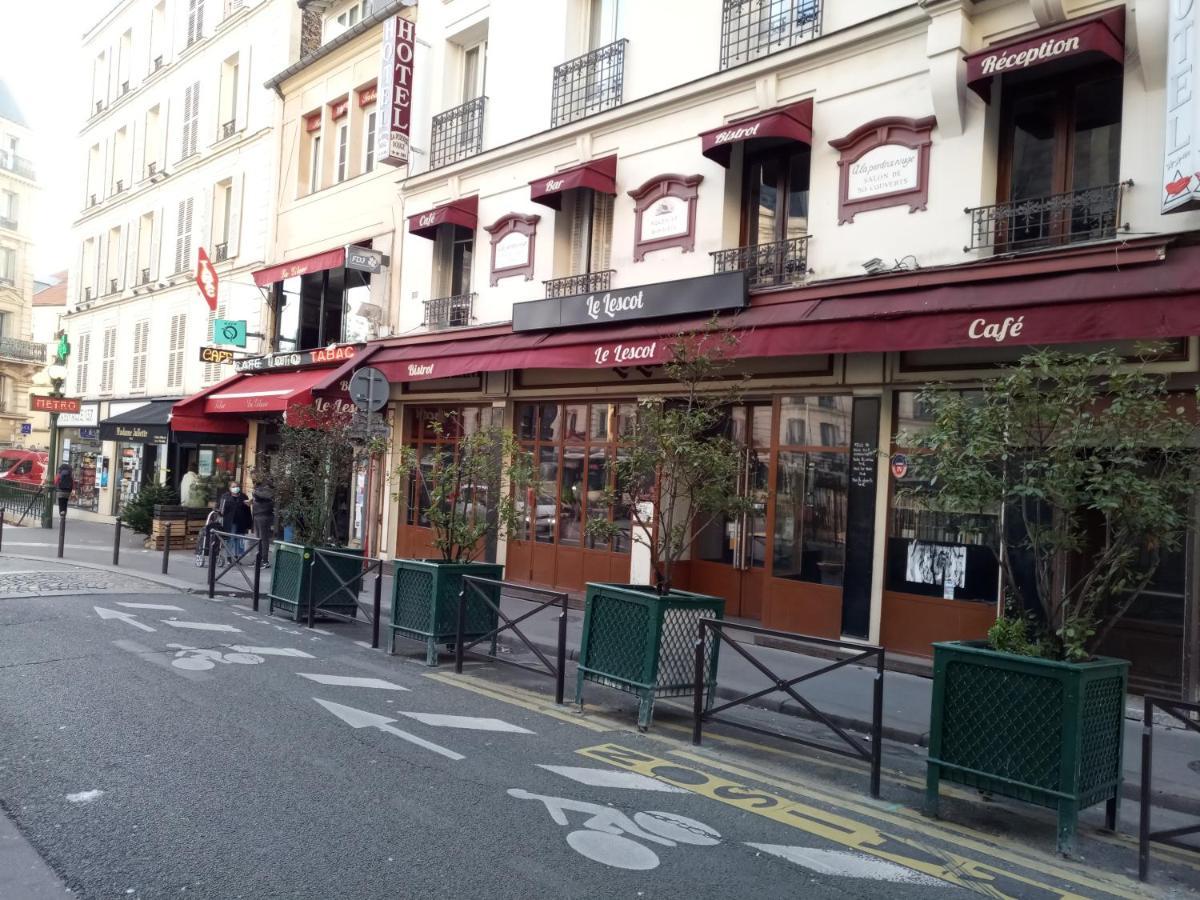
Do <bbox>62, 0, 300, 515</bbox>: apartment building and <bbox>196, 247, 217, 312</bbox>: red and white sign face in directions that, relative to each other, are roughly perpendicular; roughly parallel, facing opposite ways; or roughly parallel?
roughly perpendicular

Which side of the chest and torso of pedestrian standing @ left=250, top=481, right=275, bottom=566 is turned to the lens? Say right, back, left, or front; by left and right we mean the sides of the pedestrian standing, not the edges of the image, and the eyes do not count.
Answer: back

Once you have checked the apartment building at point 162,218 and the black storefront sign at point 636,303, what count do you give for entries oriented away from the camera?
0

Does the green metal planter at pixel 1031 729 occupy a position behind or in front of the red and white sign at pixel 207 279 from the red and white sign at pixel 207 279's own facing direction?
in front

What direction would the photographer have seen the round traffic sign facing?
facing away from the viewer

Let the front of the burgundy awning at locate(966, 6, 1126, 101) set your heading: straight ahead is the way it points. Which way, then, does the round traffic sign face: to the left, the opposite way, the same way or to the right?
to the right

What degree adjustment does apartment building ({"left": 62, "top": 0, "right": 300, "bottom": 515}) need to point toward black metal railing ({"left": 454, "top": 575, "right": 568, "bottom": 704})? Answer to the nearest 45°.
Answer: approximately 45° to its left

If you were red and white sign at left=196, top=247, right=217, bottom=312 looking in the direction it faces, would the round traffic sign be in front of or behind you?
in front
